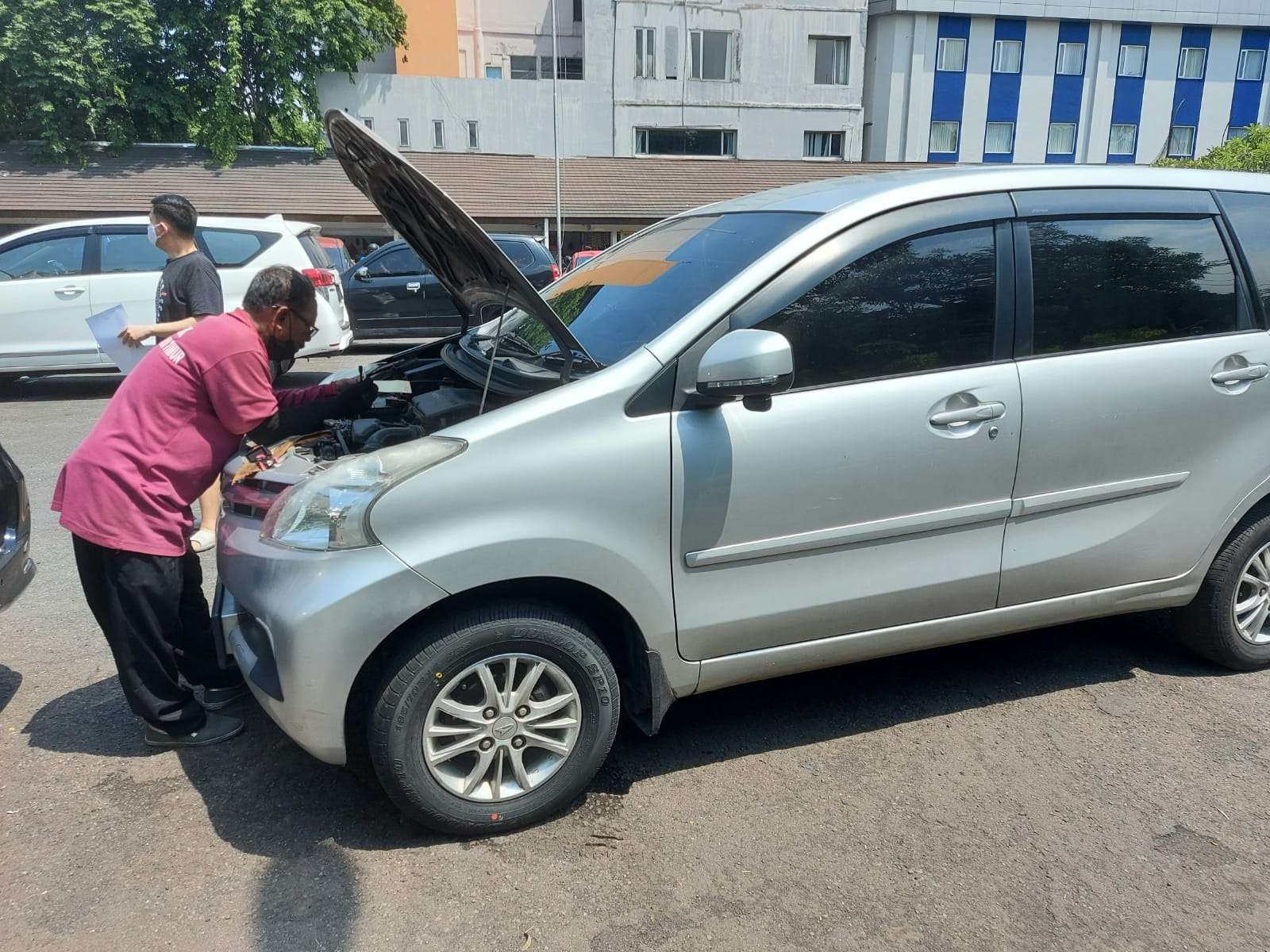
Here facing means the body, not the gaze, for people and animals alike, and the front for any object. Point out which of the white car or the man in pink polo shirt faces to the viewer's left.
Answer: the white car

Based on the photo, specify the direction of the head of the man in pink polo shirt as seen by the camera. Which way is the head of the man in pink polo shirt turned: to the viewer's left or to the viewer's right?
to the viewer's right

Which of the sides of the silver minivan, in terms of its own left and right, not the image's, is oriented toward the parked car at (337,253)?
right

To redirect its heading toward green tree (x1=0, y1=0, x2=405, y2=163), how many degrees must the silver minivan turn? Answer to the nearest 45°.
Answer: approximately 90° to its right

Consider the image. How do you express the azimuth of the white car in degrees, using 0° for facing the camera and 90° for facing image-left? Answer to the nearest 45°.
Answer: approximately 90°

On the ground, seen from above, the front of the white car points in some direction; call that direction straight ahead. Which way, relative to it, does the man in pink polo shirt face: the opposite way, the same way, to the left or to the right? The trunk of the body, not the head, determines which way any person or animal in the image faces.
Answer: the opposite way

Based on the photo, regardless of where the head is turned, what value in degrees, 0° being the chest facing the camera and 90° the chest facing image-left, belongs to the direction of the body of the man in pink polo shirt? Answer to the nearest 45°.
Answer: approximately 270°

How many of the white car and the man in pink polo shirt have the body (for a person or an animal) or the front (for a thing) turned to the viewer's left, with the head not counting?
1

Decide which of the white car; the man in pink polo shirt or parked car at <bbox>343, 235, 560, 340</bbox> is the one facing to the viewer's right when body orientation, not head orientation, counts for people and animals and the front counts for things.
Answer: the man in pink polo shirt

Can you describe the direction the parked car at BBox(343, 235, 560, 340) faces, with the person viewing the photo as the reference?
facing to the left of the viewer

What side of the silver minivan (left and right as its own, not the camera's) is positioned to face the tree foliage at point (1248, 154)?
back

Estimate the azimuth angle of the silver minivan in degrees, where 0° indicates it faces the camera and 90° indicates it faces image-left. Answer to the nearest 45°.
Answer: approximately 45°
